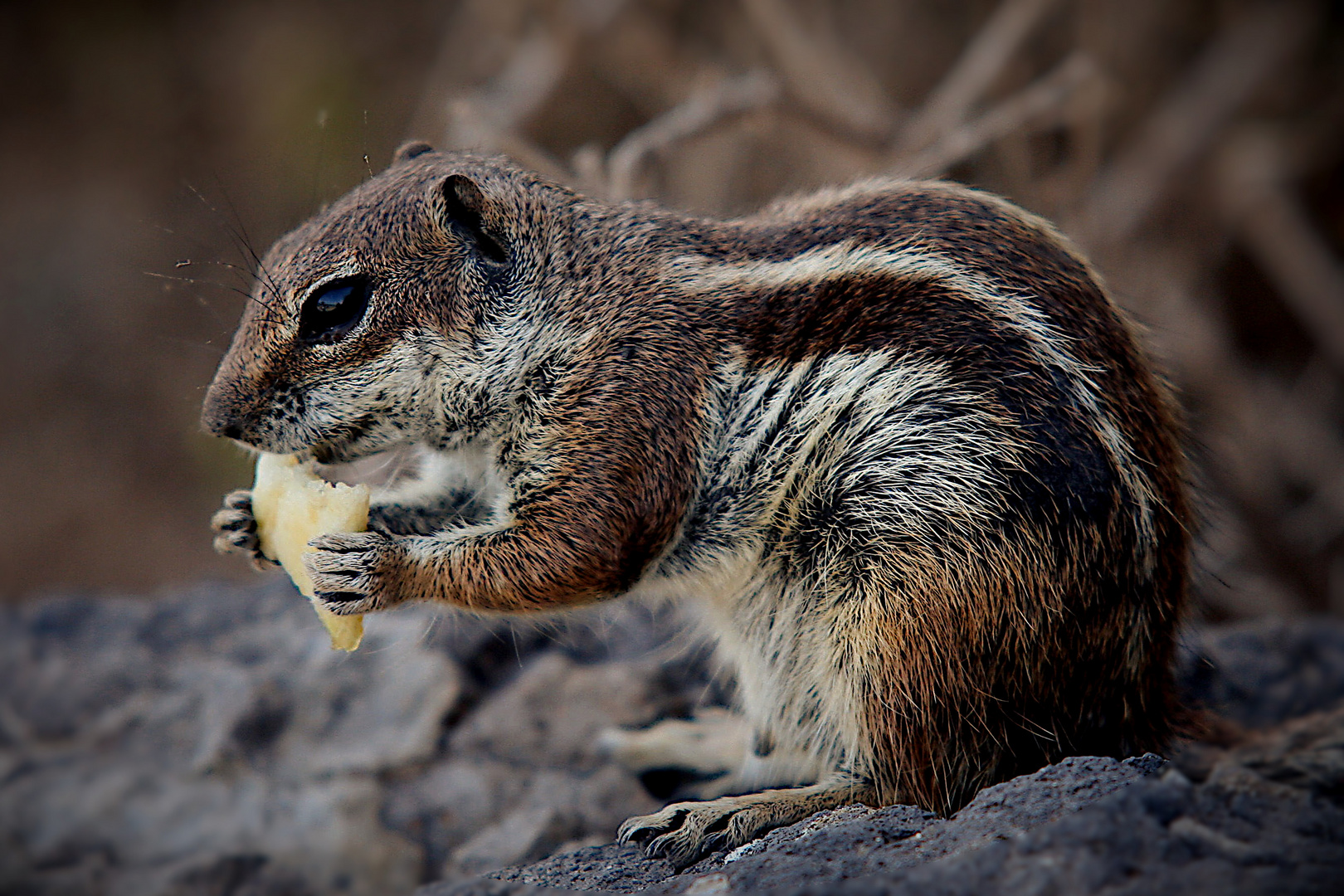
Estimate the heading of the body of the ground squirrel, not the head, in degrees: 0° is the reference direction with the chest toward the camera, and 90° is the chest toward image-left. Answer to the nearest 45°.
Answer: approximately 90°

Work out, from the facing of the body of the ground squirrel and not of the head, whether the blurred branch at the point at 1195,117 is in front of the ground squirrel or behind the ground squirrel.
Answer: behind

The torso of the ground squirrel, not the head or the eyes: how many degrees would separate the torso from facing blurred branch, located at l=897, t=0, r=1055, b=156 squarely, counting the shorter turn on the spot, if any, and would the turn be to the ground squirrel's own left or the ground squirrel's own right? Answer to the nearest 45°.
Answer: approximately 135° to the ground squirrel's own right

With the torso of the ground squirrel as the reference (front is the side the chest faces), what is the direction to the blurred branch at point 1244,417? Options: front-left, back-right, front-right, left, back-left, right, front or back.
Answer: back-right

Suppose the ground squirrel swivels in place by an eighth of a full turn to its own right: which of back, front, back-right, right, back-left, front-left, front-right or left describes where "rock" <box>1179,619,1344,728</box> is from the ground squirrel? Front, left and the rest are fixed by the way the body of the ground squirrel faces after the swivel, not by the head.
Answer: right

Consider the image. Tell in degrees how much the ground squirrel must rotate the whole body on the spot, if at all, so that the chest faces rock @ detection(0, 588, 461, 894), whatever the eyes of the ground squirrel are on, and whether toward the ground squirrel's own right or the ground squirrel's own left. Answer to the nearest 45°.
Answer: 0° — it already faces it

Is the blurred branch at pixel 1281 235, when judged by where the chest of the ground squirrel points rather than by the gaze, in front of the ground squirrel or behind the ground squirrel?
behind
